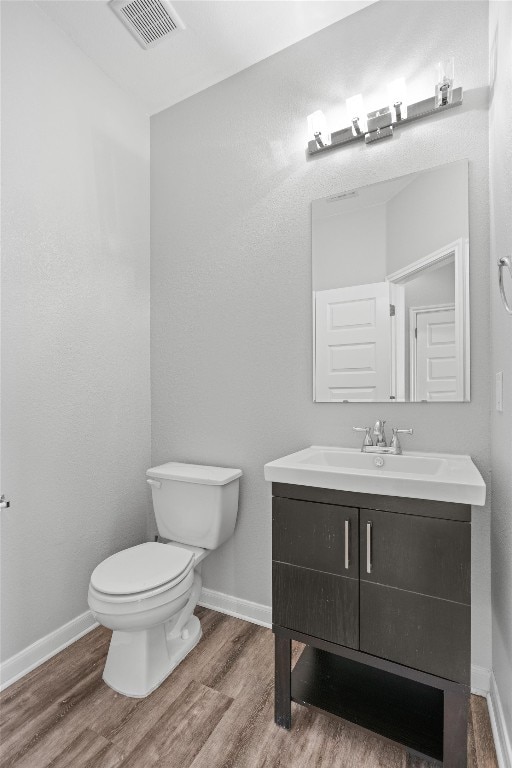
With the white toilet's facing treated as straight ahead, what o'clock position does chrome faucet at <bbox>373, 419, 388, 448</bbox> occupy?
The chrome faucet is roughly at 8 o'clock from the white toilet.

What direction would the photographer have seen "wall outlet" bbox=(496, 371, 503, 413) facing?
facing to the left of the viewer

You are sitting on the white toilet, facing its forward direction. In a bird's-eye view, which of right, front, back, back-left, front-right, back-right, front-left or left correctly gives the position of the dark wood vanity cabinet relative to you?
left

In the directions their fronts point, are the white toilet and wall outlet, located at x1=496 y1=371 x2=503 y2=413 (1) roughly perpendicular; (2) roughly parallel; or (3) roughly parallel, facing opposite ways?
roughly perpendicular
